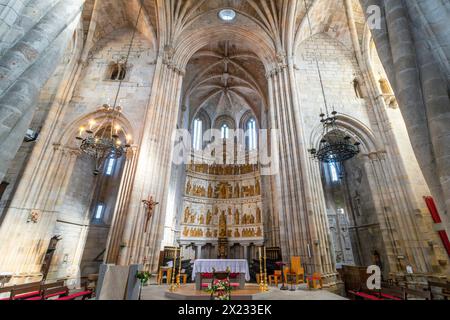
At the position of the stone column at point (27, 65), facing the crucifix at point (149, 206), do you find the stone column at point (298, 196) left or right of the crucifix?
right

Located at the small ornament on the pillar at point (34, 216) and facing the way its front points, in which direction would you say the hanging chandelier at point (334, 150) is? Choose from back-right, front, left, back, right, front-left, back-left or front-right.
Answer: front

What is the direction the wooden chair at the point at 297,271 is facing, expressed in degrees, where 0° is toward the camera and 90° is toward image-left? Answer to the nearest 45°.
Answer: approximately 45°

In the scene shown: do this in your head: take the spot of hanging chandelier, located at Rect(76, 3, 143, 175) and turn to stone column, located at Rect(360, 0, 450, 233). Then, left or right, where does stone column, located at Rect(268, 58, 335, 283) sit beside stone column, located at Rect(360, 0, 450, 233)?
left

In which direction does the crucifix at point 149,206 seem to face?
toward the camera

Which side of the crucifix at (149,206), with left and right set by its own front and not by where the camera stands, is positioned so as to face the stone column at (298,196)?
left

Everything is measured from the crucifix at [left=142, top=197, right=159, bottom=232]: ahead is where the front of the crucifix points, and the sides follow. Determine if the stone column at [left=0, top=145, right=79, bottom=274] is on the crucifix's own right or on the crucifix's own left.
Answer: on the crucifix's own right

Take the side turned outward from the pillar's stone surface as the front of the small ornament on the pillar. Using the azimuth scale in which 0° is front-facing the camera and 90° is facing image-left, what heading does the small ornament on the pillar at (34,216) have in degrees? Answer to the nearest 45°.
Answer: approximately 315°

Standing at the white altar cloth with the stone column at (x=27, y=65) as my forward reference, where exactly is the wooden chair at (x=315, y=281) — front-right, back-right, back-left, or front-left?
back-left

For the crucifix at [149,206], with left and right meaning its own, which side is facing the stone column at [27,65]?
front

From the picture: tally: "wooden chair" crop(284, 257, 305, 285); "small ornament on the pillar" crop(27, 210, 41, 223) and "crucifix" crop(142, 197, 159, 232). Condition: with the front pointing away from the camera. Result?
0
